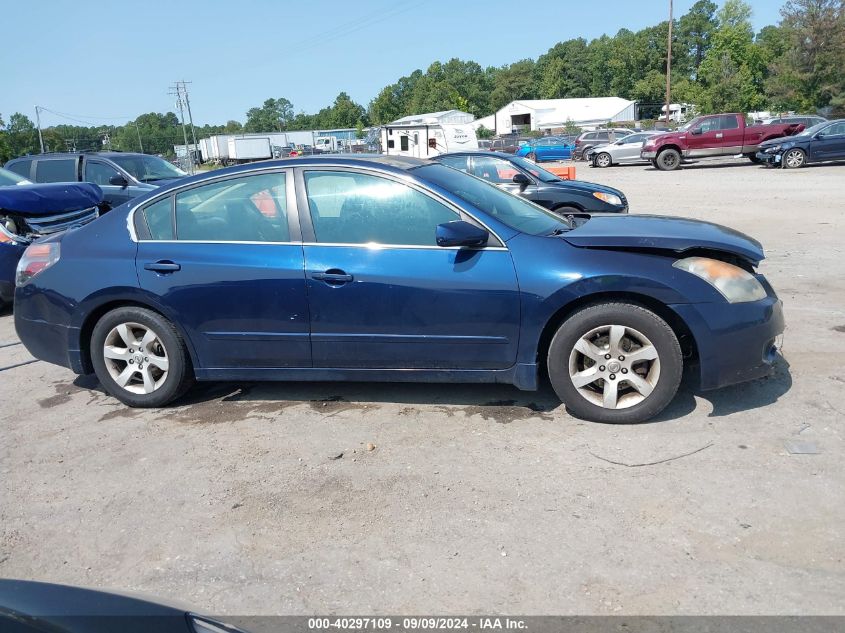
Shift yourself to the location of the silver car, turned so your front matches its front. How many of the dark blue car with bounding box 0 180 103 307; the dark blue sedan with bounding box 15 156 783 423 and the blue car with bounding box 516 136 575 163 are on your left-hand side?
2

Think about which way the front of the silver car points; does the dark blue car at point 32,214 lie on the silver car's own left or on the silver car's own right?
on the silver car's own left

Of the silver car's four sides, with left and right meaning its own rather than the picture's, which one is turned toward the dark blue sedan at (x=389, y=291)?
left

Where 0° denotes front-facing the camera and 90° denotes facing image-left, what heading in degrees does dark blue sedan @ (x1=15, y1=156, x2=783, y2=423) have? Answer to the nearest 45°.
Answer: approximately 270°

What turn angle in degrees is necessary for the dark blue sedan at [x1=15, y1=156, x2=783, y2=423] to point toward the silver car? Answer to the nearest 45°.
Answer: approximately 90° to its left

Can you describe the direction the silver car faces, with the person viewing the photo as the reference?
facing to the left of the viewer

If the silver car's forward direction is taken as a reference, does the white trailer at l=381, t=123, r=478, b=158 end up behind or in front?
in front

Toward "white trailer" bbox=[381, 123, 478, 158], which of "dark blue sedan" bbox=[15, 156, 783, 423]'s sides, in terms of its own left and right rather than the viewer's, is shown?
left

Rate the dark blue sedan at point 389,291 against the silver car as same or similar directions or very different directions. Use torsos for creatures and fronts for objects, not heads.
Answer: very different directions

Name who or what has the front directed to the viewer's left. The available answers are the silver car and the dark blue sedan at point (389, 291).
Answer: the silver car

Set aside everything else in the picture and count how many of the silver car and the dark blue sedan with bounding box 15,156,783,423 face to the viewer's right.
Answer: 1
